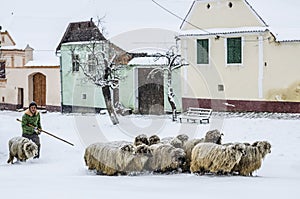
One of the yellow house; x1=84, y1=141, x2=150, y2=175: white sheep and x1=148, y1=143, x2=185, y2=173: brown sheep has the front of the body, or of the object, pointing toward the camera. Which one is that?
the yellow house

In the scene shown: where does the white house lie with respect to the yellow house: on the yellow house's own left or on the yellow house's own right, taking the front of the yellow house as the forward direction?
on the yellow house's own right

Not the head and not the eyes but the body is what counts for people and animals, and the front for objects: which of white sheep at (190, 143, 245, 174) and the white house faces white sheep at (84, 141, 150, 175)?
the white house

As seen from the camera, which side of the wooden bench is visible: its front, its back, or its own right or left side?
front

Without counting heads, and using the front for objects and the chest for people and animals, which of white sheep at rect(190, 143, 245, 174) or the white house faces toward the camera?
the white house

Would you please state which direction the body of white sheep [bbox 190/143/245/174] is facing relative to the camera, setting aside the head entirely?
to the viewer's right

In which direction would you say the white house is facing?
toward the camera

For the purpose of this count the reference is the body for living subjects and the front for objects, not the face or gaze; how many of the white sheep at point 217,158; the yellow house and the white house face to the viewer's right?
1

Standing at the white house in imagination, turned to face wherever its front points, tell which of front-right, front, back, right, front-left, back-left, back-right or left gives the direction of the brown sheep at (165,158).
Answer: front

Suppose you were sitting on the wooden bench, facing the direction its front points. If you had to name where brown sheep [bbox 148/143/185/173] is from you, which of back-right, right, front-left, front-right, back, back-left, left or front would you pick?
front

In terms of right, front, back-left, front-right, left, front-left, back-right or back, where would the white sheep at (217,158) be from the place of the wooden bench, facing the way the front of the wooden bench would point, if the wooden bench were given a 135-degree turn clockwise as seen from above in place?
back-left
